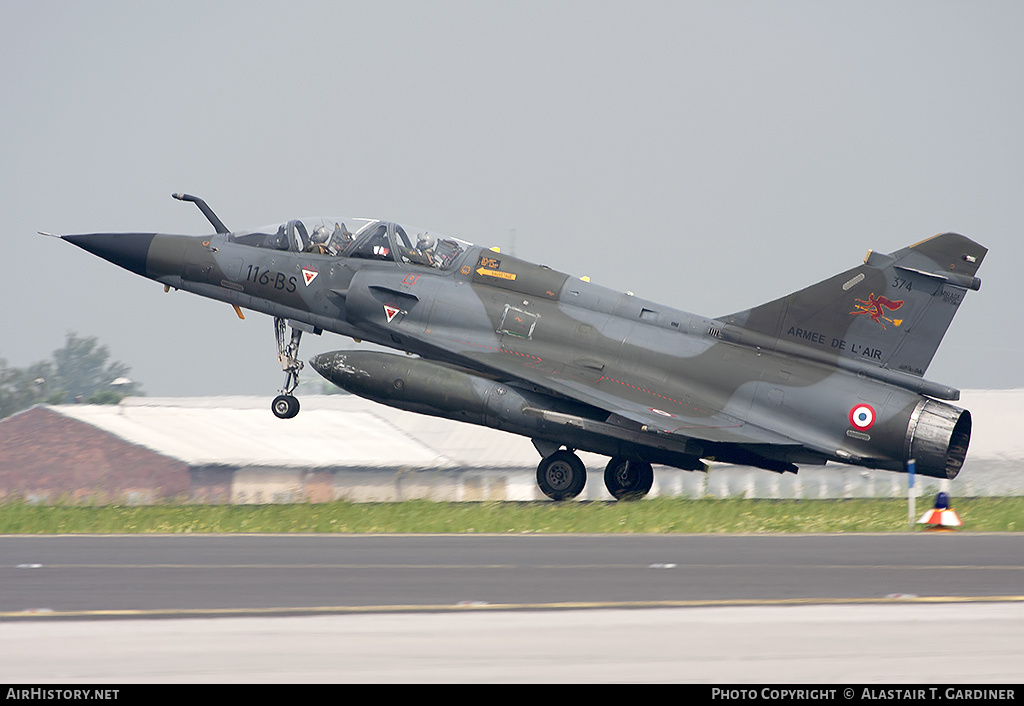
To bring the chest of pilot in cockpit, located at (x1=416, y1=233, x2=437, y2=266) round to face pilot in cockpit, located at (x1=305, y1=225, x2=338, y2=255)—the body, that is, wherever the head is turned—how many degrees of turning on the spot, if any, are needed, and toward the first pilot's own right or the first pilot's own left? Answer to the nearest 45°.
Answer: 0° — they already face them

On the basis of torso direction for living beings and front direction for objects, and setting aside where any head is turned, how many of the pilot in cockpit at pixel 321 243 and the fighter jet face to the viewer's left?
2

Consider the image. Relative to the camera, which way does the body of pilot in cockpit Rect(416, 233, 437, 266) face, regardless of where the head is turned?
to the viewer's left

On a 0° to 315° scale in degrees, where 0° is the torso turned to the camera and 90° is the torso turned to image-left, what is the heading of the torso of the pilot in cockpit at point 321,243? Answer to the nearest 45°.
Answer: approximately 90°

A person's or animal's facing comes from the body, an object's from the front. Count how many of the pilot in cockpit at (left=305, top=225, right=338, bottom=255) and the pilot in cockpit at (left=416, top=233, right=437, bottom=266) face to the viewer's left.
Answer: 2

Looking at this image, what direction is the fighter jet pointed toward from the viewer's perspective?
to the viewer's left
